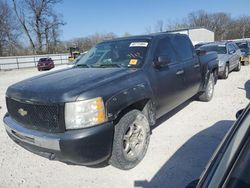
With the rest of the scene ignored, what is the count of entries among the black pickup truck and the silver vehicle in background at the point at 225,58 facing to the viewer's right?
0

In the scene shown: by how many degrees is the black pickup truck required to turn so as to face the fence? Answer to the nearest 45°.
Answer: approximately 135° to its right

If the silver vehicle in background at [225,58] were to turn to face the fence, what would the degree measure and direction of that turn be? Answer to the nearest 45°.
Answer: approximately 90° to its right

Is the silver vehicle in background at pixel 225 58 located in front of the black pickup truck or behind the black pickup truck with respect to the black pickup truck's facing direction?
behind

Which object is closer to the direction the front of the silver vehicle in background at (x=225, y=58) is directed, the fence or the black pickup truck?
the black pickup truck

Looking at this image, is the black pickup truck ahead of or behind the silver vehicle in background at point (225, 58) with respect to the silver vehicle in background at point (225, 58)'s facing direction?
ahead

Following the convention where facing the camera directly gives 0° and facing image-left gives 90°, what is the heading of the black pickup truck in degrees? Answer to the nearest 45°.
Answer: approximately 45°

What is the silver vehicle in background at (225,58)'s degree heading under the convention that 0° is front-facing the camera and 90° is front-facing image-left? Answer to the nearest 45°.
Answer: approximately 45°
